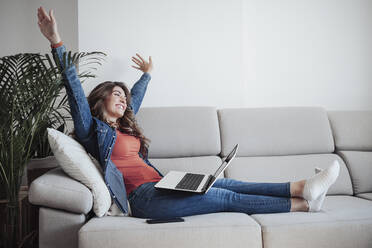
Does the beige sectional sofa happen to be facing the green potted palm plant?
no

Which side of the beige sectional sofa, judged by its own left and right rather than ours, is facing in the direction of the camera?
front

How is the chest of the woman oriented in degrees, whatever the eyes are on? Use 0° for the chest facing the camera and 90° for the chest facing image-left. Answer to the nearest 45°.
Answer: approximately 315°

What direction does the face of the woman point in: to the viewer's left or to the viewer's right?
to the viewer's right
